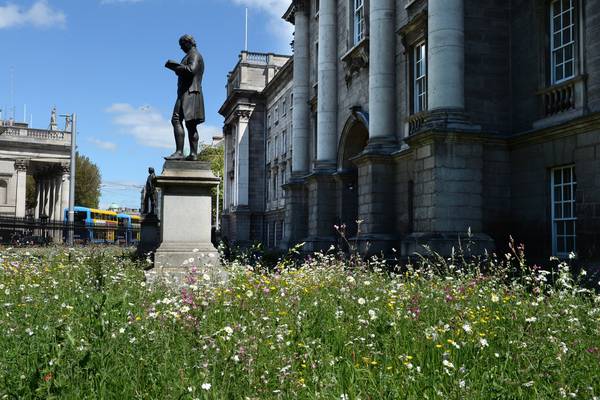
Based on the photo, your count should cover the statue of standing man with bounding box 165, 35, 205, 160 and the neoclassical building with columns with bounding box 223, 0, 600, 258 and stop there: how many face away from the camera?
0

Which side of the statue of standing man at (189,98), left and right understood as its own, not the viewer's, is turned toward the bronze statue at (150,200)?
right

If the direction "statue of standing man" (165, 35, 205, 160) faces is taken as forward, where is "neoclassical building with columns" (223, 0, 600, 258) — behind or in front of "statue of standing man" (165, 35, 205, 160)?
behind

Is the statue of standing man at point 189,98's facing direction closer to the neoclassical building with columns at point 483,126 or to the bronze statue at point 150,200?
the bronze statue

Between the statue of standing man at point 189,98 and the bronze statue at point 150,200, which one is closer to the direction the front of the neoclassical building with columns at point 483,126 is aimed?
the statue of standing man

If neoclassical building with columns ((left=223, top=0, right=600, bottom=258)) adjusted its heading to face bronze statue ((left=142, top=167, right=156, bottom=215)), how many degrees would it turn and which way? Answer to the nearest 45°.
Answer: approximately 90° to its right

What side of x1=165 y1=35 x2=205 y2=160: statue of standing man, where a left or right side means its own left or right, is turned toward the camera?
left

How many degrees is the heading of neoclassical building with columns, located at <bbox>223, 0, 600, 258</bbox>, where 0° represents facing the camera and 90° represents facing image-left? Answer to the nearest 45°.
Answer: approximately 45°
